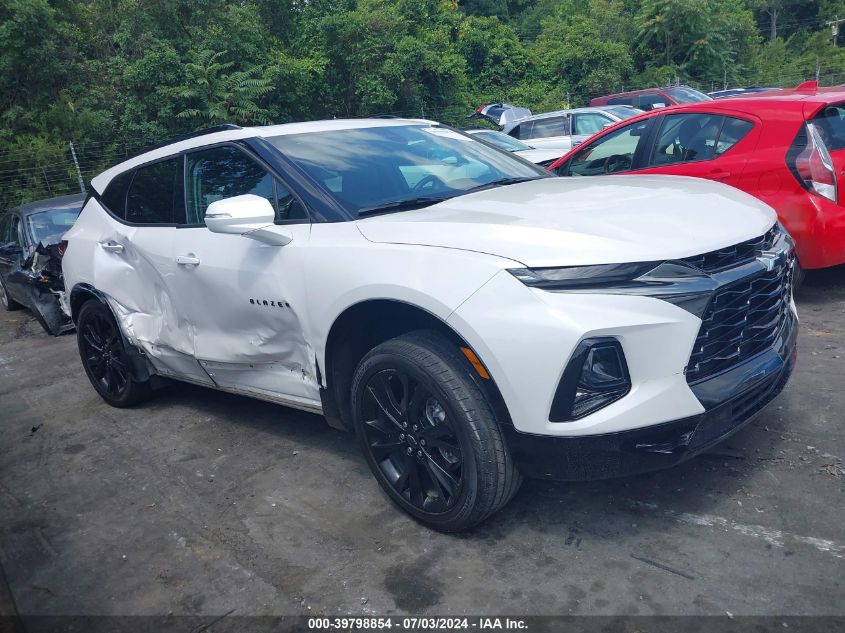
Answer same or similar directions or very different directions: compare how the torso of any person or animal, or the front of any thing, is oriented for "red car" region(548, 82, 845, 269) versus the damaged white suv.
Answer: very different directions

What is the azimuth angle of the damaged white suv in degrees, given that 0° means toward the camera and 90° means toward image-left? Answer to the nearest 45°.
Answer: approximately 315°

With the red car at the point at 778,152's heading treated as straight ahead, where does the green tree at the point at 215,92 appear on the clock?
The green tree is roughly at 12 o'clock from the red car.

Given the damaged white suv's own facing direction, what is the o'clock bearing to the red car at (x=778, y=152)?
The red car is roughly at 9 o'clock from the damaged white suv.

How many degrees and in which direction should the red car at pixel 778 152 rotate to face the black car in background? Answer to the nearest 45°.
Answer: approximately 45° to its left

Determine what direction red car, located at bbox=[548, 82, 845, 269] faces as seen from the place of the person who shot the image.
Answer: facing away from the viewer and to the left of the viewer
